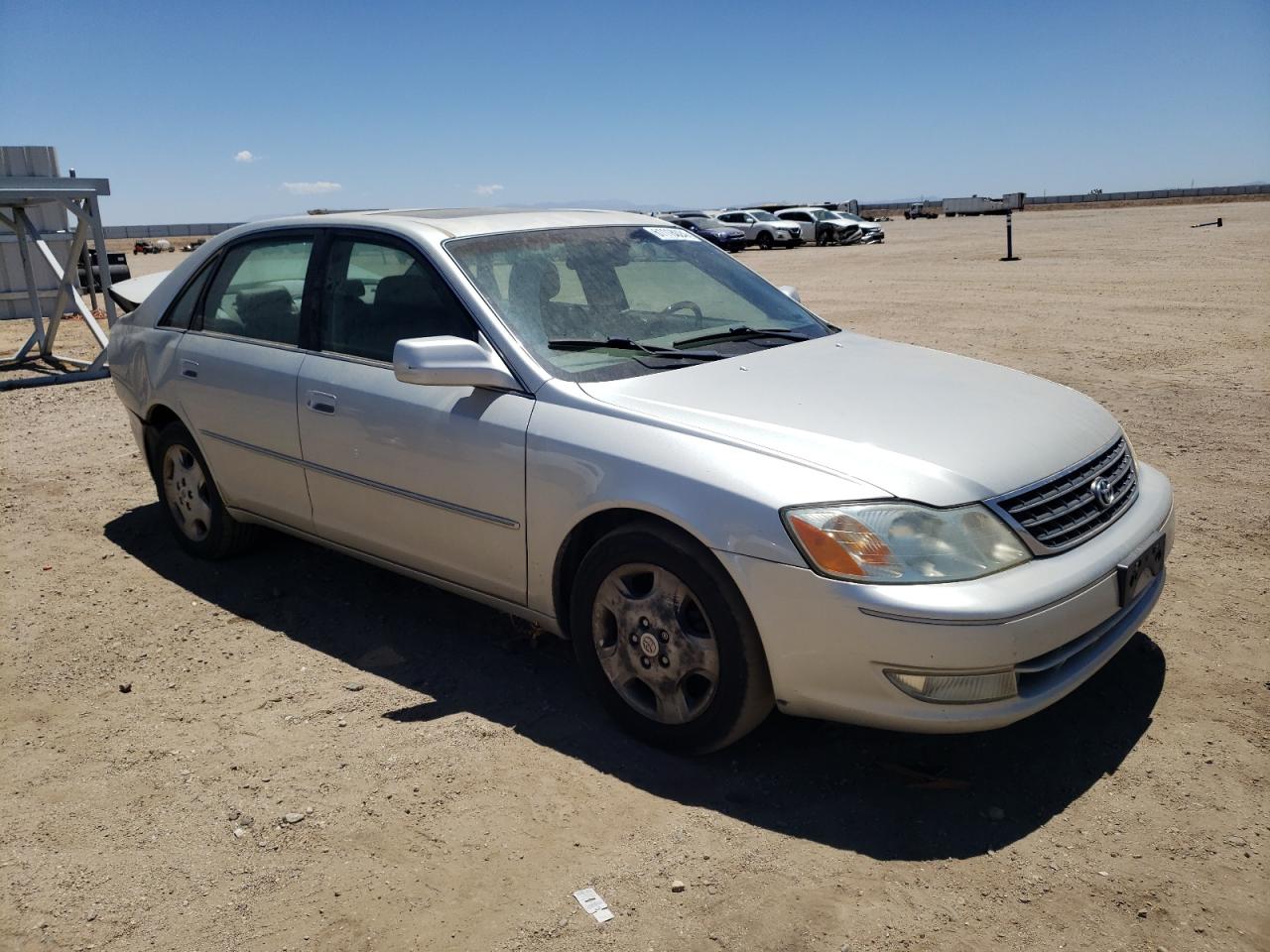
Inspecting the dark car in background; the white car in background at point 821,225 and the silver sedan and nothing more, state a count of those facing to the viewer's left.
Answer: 0

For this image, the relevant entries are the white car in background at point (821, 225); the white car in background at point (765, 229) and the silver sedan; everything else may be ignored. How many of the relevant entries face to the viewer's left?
0

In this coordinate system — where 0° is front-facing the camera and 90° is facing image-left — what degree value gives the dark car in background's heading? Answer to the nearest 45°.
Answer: approximately 315°

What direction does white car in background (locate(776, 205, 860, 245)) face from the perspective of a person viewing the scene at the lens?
facing the viewer and to the right of the viewer

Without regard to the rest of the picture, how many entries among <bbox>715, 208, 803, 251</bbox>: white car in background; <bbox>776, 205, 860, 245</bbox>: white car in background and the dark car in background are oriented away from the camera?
0

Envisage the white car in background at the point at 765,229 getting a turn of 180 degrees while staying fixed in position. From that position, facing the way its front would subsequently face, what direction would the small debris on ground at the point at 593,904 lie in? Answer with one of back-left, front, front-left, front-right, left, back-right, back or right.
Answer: back-left

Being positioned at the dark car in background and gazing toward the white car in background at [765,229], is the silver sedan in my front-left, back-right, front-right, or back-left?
back-right

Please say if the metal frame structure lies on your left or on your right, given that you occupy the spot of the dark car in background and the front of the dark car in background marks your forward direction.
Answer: on your right

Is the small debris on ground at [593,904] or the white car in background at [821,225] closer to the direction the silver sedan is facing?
the small debris on ground

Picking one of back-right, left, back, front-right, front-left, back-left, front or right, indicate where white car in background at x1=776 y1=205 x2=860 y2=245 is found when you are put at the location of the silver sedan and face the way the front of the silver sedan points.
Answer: back-left

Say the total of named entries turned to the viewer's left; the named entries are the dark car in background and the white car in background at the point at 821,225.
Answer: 0

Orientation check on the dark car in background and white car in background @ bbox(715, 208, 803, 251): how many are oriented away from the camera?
0

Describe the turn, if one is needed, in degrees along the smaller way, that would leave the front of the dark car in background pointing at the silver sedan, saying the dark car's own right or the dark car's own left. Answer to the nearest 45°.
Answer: approximately 45° to the dark car's own right
